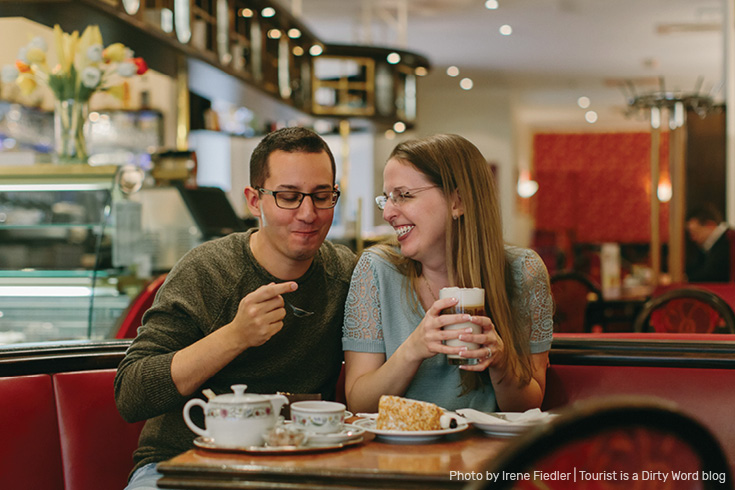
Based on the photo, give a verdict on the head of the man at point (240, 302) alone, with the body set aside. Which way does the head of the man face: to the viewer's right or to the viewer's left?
to the viewer's right

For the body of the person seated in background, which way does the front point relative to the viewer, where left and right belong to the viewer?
facing to the left of the viewer

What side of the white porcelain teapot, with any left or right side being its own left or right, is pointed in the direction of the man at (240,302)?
left

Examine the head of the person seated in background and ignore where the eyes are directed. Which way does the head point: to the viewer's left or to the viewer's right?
to the viewer's left

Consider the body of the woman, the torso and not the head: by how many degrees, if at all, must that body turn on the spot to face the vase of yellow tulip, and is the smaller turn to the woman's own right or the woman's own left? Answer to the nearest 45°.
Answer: approximately 135° to the woman's own right

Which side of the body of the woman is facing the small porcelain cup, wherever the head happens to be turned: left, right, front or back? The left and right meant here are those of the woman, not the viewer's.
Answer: front

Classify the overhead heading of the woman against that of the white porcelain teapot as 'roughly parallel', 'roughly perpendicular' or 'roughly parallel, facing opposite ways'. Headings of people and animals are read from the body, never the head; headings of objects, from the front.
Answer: roughly perpendicular

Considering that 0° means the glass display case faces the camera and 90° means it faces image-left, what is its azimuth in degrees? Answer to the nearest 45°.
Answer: approximately 0°
